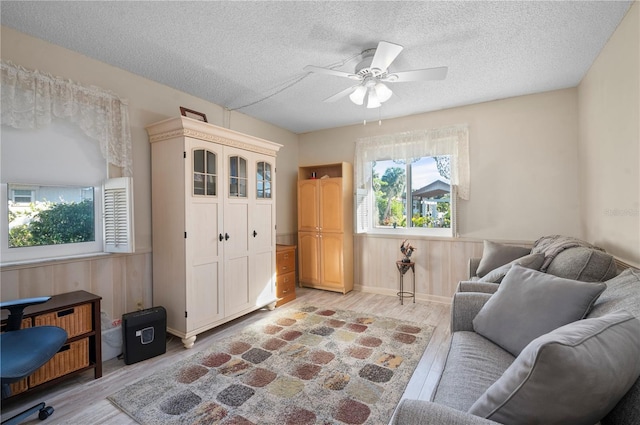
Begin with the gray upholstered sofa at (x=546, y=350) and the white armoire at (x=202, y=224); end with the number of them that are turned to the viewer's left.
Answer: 1

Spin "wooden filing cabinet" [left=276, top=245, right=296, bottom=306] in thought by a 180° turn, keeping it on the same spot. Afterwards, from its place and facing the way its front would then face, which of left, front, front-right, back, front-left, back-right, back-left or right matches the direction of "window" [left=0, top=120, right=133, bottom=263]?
left

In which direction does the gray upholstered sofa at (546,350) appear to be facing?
to the viewer's left

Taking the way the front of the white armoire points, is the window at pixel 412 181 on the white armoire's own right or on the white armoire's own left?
on the white armoire's own left

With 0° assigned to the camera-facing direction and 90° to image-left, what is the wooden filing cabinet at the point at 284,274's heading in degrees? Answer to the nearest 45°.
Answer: approximately 315°

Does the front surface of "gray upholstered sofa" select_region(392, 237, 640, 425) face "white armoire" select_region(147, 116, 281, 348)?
yes
